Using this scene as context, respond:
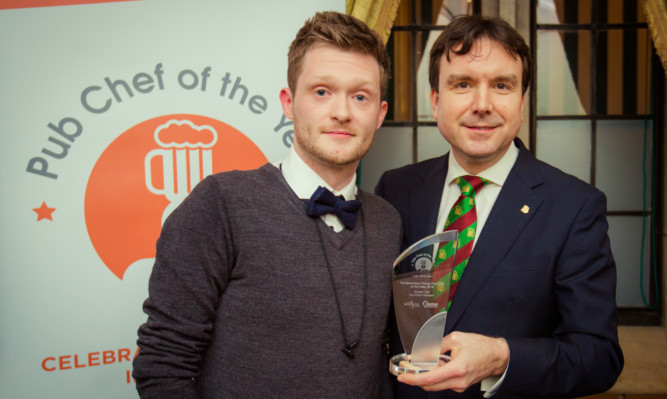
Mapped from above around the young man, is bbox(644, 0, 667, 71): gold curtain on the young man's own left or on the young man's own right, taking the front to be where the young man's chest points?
on the young man's own left

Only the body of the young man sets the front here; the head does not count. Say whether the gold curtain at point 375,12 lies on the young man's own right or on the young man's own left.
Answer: on the young man's own left

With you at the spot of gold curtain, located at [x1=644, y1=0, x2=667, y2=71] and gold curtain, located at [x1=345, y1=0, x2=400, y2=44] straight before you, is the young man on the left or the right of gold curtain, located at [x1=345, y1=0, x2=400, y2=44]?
left

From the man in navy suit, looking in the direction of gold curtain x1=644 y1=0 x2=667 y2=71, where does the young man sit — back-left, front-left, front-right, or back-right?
back-left

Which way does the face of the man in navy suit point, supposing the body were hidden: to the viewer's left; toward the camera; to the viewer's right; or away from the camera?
toward the camera

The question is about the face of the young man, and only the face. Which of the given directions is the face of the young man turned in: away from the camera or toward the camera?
toward the camera

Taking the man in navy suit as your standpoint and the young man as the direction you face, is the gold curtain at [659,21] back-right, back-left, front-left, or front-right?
back-right

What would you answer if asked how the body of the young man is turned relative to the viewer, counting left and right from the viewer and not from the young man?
facing the viewer and to the right of the viewer
